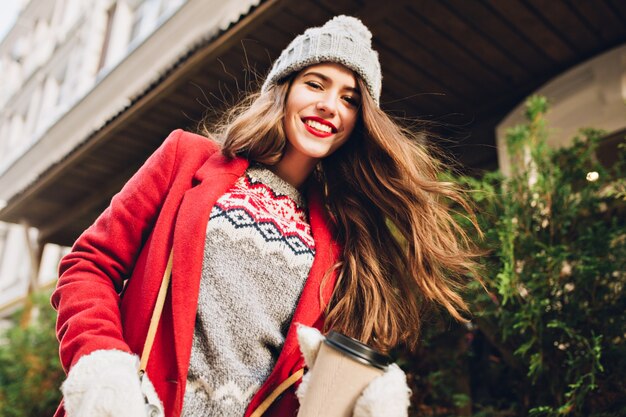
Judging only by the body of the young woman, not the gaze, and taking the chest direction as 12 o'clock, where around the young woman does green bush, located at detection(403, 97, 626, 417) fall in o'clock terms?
The green bush is roughly at 8 o'clock from the young woman.

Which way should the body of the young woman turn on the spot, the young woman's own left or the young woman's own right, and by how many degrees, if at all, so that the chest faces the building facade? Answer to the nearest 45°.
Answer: approximately 180°

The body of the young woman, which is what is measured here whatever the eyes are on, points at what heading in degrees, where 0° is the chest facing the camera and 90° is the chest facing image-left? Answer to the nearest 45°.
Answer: approximately 0°
